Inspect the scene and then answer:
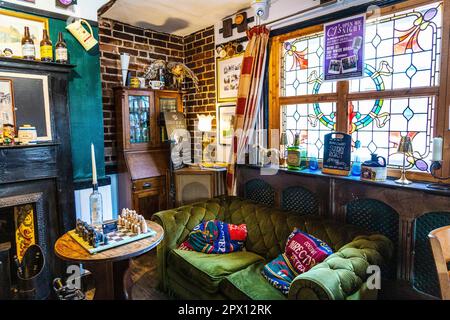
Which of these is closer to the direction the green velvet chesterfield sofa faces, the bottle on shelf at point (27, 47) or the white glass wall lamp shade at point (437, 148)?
the bottle on shelf

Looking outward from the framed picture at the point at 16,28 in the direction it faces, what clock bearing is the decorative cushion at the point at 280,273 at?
The decorative cushion is roughly at 12 o'clock from the framed picture.

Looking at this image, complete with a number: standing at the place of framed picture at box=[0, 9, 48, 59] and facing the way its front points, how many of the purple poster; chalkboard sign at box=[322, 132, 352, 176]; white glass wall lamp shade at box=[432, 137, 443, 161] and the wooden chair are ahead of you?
4

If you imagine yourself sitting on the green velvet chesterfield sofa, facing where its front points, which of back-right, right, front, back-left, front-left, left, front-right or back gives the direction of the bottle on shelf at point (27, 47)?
front-right

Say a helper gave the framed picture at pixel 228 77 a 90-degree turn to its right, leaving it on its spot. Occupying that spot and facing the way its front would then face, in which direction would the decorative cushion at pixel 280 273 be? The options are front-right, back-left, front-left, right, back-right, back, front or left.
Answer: back-left

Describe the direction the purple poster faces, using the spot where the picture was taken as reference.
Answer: facing the viewer and to the left of the viewer

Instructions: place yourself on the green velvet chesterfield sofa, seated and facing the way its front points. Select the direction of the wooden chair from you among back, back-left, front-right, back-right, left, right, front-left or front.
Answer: left

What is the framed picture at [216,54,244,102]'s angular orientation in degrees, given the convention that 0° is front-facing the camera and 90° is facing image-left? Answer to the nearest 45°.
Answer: approximately 45°

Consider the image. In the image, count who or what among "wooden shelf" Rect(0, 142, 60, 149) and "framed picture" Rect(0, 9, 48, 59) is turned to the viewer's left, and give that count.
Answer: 0

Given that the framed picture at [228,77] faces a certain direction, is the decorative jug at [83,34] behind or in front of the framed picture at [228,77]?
in front

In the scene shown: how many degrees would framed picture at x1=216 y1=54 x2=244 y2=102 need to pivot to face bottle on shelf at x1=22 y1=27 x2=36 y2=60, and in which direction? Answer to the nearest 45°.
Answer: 0° — it already faces it

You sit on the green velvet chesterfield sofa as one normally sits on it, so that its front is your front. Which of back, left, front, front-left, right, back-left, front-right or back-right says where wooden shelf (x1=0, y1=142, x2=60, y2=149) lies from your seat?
front-right
